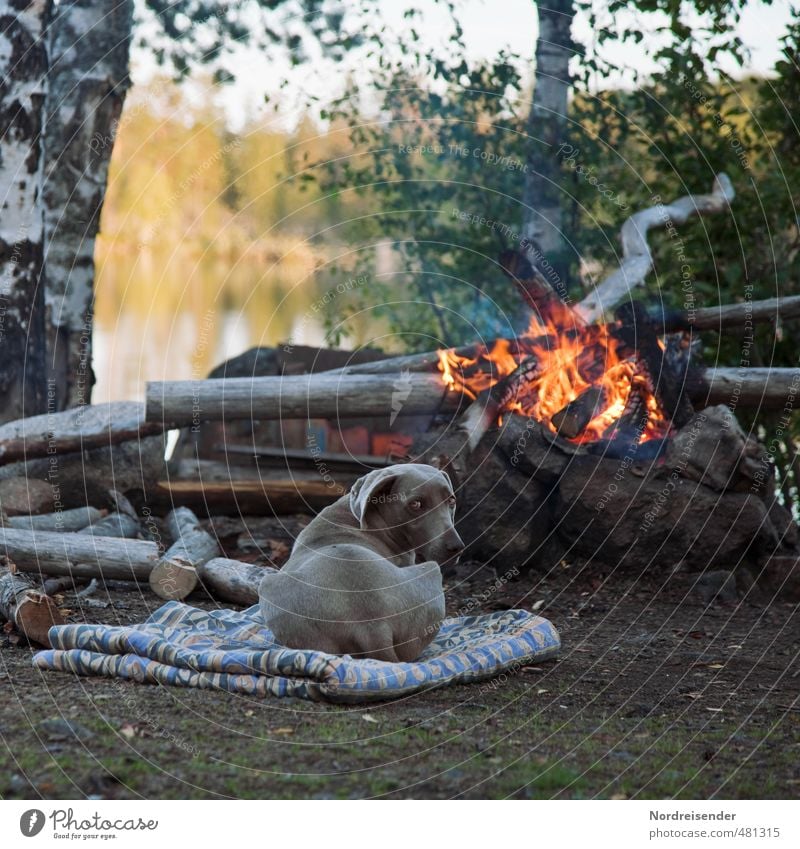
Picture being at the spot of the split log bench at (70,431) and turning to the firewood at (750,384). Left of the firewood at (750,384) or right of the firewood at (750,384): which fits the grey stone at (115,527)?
right

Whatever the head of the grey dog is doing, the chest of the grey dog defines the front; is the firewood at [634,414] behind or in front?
in front

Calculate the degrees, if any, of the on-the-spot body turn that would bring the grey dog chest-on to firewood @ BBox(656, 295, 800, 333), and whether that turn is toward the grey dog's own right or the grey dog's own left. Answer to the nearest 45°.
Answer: approximately 45° to the grey dog's own right

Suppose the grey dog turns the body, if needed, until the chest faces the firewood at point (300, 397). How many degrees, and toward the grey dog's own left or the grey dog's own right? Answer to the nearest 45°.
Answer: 0° — it already faces it

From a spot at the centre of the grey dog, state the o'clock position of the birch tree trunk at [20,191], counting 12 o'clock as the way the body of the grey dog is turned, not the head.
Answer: The birch tree trunk is roughly at 11 o'clock from the grey dog.

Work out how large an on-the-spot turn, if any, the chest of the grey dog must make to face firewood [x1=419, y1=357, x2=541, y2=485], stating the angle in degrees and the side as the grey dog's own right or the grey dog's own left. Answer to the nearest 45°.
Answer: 0° — it already faces it

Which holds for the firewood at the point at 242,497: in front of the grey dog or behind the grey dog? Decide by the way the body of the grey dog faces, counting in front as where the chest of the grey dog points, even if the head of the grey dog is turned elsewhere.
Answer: in front

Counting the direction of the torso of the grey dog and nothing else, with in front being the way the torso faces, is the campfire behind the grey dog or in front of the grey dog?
in front

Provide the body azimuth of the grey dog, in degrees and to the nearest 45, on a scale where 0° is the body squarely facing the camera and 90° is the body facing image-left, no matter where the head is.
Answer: approximately 180°

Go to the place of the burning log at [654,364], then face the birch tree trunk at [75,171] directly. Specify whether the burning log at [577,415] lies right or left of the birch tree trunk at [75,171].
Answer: left
